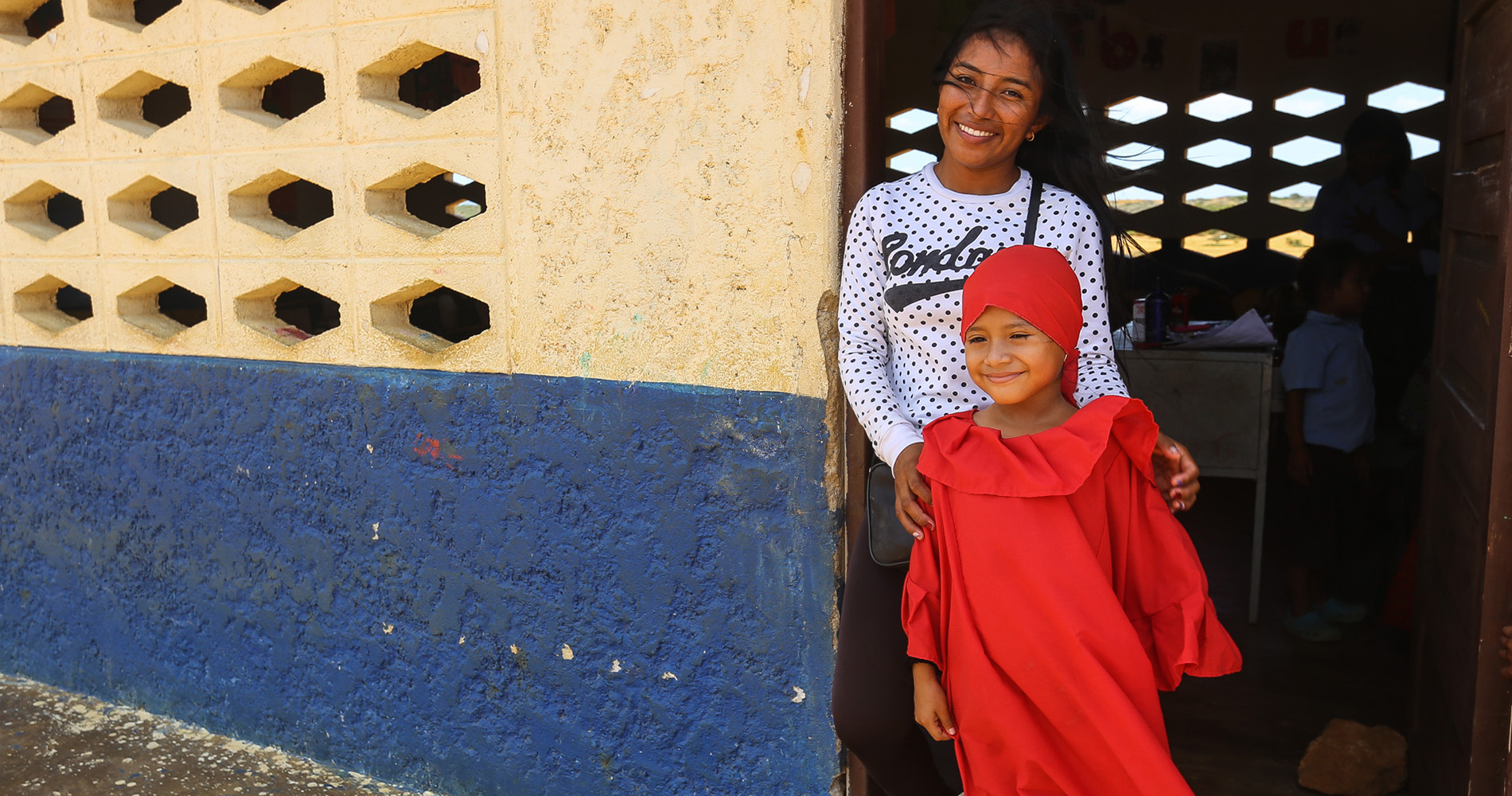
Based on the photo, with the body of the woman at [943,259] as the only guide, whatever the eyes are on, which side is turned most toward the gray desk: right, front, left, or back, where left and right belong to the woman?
back

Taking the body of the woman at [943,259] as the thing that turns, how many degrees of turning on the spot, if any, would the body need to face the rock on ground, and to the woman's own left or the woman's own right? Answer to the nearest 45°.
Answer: approximately 135° to the woman's own left

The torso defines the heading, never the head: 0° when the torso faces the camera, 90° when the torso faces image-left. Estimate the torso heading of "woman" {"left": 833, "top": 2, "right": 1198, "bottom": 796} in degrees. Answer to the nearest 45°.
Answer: approximately 0°

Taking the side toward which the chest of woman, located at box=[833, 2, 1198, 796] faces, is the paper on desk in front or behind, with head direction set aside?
behind

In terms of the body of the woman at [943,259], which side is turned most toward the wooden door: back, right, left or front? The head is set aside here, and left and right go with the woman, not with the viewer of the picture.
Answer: left

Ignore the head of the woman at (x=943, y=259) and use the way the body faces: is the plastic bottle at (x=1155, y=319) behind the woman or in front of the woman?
behind

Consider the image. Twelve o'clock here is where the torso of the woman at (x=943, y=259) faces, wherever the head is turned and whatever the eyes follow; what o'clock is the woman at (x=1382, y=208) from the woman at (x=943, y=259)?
the woman at (x=1382, y=208) is roughly at 7 o'clock from the woman at (x=943, y=259).
